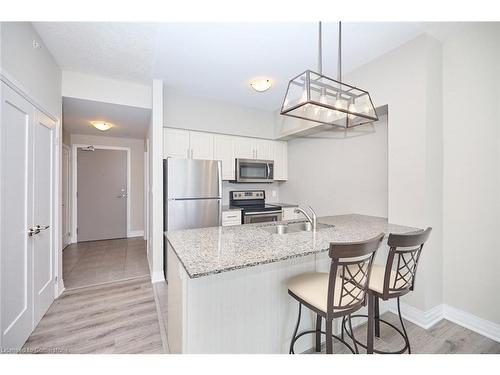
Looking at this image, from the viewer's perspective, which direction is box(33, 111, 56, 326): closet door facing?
to the viewer's right

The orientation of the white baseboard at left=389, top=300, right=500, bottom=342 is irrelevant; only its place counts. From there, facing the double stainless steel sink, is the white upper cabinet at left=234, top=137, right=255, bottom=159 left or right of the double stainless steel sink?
right

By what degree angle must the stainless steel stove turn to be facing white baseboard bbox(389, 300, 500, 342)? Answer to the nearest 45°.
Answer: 0° — it already faces it

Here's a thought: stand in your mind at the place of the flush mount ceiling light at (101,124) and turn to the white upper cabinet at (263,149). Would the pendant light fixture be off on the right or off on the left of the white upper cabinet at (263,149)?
right

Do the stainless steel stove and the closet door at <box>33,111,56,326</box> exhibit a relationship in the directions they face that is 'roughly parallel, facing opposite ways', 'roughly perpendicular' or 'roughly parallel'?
roughly perpendicular

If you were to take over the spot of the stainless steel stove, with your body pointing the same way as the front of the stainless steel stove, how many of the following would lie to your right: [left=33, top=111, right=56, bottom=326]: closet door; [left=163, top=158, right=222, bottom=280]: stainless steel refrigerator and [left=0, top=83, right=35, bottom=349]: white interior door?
3

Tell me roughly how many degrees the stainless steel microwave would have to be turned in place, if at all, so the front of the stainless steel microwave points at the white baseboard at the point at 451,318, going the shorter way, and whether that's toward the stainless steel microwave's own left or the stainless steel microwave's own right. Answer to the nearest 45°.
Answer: approximately 45° to the stainless steel microwave's own left

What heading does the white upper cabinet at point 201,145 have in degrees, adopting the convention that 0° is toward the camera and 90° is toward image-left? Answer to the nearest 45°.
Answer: approximately 0°

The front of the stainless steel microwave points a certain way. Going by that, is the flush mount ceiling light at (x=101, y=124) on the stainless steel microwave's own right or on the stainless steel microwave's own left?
on the stainless steel microwave's own right

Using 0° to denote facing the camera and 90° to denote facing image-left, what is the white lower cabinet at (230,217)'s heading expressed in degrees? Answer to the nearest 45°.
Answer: approximately 0°

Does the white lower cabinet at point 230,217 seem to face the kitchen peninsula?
yes
